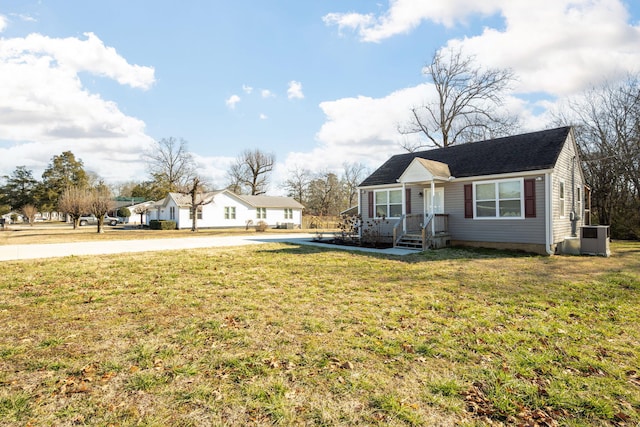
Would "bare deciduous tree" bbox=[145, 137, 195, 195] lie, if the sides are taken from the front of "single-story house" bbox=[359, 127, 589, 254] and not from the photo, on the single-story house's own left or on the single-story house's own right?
on the single-story house's own right

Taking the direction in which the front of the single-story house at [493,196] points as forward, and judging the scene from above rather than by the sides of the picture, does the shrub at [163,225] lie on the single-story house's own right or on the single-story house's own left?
on the single-story house's own right

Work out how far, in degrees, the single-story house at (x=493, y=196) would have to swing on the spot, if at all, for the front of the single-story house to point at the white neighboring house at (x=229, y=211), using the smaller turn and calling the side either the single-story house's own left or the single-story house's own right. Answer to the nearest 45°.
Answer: approximately 90° to the single-story house's own right

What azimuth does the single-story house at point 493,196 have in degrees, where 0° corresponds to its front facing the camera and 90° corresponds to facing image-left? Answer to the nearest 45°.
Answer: approximately 45°

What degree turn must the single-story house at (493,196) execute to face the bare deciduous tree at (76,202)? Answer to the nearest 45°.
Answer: approximately 45° to its right
